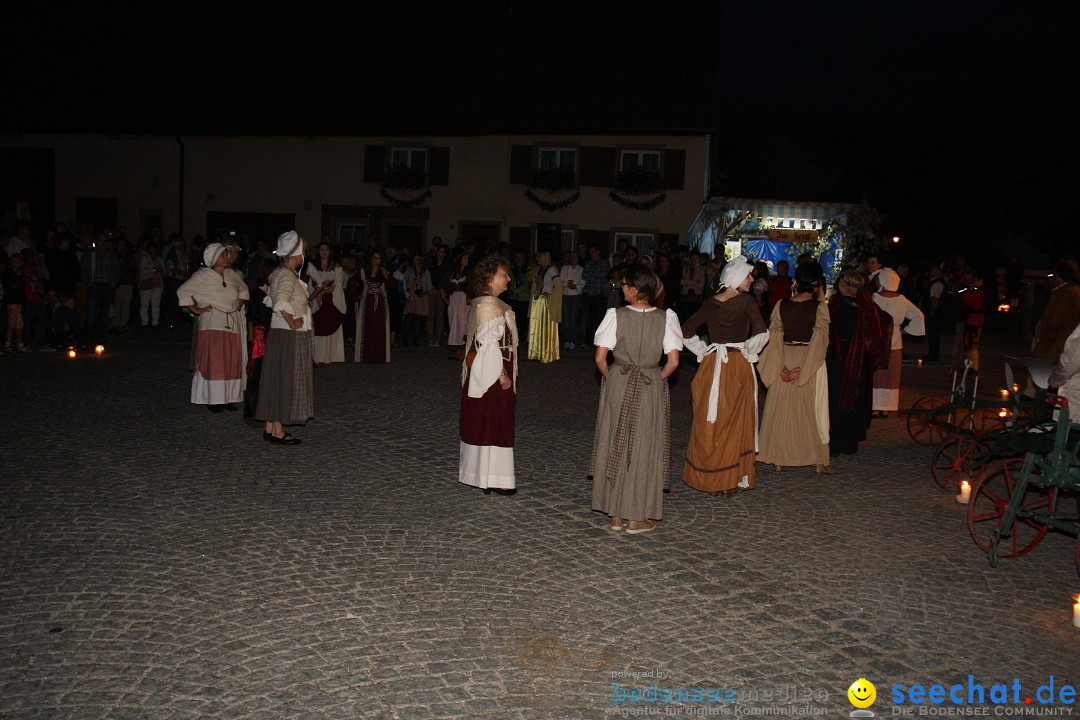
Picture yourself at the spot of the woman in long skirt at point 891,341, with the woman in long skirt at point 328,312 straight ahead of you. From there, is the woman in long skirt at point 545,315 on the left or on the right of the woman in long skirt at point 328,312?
right

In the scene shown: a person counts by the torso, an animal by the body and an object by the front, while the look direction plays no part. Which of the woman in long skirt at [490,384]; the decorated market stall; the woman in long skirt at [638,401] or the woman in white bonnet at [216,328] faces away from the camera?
the woman in long skirt at [638,401]

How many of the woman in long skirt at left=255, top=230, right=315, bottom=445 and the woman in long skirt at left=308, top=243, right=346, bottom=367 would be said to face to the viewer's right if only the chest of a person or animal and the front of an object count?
1

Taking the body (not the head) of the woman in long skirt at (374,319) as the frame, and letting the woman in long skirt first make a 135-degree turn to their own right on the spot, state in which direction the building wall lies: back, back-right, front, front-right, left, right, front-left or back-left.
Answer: front-right

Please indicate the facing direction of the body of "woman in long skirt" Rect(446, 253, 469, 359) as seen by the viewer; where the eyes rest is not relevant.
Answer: toward the camera

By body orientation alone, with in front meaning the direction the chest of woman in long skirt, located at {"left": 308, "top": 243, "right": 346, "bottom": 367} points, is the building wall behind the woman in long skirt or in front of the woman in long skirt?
behind

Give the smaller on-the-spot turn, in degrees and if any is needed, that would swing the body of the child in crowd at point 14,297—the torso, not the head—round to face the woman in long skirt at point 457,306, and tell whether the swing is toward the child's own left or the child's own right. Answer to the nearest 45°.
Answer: approximately 45° to the child's own left

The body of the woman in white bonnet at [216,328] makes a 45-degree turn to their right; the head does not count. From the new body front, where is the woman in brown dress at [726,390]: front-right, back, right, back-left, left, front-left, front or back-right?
front-left

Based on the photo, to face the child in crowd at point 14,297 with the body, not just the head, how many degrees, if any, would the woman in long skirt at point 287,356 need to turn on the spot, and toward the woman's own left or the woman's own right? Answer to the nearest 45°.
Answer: approximately 135° to the woman's own left

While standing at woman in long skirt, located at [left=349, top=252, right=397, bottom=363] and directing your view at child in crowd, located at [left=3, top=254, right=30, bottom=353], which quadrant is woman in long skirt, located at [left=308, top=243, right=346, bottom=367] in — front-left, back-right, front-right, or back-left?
front-left

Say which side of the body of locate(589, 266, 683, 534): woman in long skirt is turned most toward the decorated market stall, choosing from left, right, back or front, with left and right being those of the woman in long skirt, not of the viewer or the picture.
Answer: front

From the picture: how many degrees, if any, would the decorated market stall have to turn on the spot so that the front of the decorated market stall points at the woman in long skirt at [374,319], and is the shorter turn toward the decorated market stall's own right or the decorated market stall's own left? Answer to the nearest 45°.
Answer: approximately 45° to the decorated market stall's own right

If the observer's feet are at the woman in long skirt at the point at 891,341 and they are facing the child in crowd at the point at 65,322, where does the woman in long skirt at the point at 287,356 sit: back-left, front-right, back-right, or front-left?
front-left

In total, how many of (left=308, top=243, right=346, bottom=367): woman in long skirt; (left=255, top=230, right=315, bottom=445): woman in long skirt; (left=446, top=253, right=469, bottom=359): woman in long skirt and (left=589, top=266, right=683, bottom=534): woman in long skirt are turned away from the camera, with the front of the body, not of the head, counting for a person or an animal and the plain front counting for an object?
1
